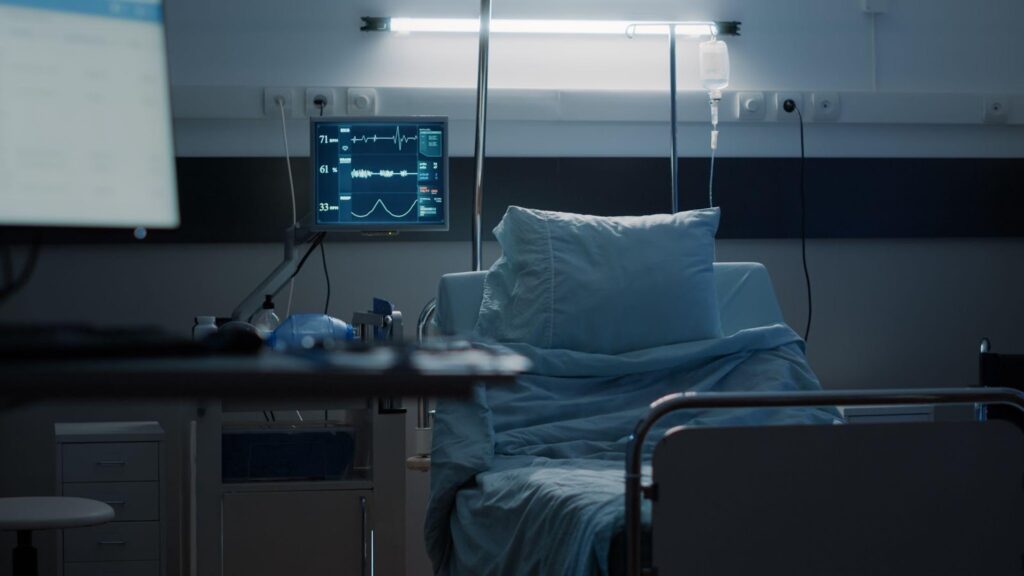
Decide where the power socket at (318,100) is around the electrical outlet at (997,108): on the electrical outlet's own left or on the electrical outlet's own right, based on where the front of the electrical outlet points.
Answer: on the electrical outlet's own right

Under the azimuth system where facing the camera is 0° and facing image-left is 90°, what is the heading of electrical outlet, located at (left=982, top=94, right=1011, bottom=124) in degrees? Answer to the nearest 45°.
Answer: approximately 0°

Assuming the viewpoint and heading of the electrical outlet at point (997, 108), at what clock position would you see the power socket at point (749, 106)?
The power socket is roughly at 2 o'clock from the electrical outlet.

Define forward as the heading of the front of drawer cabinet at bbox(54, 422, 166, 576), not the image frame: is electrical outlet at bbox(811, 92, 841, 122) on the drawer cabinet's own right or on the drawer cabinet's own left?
on the drawer cabinet's own left

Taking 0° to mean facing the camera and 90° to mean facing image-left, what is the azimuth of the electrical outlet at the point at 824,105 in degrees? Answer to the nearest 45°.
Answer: approximately 0°

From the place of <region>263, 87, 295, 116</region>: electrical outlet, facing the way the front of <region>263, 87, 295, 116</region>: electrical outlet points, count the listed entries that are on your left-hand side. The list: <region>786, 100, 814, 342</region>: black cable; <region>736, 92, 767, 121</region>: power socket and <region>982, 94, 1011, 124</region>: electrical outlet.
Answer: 3
